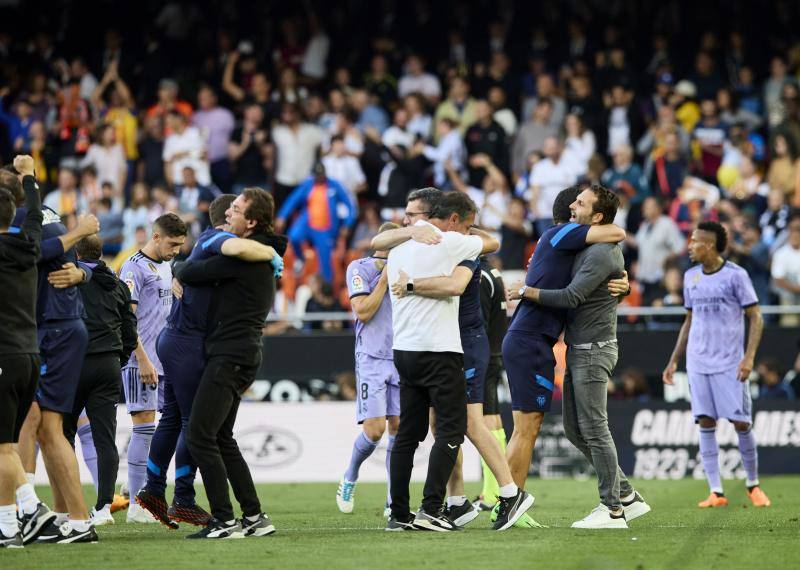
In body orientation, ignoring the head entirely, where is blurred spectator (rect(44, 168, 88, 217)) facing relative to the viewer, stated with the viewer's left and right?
facing the viewer

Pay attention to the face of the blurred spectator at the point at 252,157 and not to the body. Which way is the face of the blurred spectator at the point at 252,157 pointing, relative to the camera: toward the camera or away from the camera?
toward the camera

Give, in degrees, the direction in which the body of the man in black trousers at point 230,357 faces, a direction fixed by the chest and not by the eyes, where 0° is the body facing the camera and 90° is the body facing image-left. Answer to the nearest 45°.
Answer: approximately 90°

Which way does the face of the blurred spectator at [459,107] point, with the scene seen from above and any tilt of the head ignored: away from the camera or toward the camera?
toward the camera

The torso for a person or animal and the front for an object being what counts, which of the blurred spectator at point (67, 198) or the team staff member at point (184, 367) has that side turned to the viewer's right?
the team staff member

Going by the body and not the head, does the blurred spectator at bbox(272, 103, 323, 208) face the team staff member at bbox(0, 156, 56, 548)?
yes

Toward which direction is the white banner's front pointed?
toward the camera

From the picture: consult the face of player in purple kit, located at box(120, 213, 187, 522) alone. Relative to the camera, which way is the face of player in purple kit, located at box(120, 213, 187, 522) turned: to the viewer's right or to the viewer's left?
to the viewer's right

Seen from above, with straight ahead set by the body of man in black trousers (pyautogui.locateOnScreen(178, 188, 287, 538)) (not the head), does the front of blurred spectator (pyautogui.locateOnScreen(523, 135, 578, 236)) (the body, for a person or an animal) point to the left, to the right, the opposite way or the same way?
to the left

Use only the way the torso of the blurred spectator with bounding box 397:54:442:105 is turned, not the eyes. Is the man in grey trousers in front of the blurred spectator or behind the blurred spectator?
in front

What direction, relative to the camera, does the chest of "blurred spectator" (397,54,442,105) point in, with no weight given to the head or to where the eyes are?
toward the camera

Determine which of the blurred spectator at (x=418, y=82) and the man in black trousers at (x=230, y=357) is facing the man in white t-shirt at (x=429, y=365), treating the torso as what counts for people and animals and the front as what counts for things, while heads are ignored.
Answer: the blurred spectator

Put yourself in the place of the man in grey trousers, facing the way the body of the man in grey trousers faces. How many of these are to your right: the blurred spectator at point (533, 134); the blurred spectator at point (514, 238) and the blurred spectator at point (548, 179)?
3
